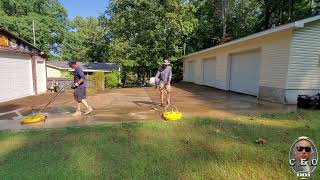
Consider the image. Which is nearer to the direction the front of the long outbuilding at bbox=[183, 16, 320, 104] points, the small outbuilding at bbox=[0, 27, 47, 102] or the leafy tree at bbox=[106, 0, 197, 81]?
the small outbuilding

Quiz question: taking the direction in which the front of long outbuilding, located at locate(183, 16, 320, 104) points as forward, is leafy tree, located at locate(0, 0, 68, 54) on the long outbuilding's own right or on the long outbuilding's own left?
on the long outbuilding's own right

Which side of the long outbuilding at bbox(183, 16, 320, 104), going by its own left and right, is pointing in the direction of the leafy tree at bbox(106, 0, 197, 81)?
right

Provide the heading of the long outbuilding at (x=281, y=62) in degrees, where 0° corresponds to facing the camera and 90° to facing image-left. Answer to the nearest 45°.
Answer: approximately 45°

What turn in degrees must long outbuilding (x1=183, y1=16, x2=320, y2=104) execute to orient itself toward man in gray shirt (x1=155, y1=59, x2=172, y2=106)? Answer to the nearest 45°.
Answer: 0° — it already faces them

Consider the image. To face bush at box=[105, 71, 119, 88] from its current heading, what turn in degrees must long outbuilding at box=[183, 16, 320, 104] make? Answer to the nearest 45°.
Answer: approximately 90° to its right

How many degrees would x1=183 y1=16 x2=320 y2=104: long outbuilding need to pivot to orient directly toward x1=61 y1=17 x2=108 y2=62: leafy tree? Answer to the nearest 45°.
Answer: approximately 90° to its right
